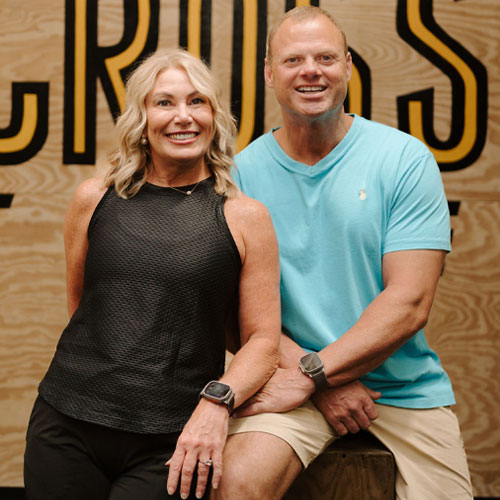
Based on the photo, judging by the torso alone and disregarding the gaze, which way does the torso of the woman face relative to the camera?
toward the camera

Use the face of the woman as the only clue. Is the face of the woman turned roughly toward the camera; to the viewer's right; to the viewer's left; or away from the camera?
toward the camera

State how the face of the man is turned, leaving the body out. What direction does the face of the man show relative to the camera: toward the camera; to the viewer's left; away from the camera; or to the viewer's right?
toward the camera
